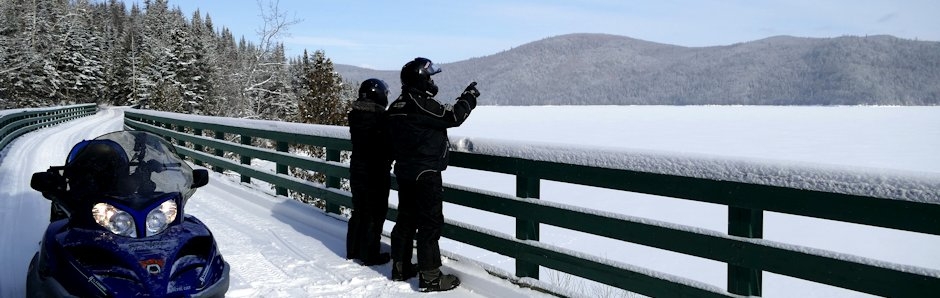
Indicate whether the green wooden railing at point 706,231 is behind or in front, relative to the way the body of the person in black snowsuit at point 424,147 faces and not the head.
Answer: in front

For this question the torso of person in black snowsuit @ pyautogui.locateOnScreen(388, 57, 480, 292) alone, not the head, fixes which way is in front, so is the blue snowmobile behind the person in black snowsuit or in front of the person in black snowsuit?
behind

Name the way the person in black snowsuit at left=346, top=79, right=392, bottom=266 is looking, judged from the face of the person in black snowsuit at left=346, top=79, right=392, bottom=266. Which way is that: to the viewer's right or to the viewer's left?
to the viewer's right

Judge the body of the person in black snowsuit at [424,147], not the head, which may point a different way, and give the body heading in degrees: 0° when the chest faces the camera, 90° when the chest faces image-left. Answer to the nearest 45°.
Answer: approximately 270°

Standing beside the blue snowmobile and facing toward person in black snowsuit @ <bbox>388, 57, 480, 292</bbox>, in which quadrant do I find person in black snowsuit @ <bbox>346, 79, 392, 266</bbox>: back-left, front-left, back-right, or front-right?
front-left

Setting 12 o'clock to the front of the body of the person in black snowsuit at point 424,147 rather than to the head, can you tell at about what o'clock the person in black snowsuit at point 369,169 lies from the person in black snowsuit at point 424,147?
the person in black snowsuit at point 369,169 is roughly at 8 o'clock from the person in black snowsuit at point 424,147.

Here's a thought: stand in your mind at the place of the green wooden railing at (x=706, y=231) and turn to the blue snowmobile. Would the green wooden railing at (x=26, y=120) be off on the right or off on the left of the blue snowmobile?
right

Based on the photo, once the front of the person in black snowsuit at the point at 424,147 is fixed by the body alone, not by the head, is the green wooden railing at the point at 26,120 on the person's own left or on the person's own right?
on the person's own left

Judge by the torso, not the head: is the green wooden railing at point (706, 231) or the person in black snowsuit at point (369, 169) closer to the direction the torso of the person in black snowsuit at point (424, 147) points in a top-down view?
the green wooden railing
